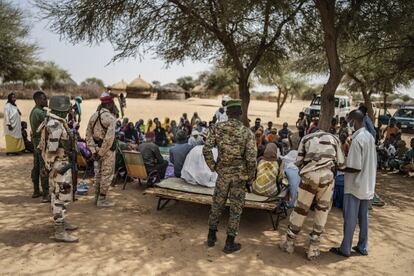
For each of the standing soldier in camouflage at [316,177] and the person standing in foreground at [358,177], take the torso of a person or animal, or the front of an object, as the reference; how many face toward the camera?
0

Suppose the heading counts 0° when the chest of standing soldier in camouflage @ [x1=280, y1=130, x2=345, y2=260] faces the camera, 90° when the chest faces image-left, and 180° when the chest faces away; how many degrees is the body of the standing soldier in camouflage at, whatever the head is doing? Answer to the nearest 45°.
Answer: approximately 180°

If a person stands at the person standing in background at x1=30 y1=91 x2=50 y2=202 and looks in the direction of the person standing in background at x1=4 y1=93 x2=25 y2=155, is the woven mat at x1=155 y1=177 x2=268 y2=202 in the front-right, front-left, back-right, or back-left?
back-right

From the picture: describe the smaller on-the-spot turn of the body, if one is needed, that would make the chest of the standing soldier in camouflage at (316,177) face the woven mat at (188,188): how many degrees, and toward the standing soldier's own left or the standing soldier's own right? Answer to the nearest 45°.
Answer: approximately 45° to the standing soldier's own left

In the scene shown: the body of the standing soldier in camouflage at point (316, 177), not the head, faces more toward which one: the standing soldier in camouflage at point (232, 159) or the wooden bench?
the wooden bench

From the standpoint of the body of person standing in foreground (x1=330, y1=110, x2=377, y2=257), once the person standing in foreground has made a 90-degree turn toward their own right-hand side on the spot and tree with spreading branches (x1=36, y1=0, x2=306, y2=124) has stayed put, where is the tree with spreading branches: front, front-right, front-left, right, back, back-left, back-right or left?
left

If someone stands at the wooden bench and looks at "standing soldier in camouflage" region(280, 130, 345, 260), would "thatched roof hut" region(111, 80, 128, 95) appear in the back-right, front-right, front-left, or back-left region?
back-left

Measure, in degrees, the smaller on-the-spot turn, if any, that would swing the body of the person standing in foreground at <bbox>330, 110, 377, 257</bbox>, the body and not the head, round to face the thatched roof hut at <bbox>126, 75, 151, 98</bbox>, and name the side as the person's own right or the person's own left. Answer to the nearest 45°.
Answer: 0° — they already face it

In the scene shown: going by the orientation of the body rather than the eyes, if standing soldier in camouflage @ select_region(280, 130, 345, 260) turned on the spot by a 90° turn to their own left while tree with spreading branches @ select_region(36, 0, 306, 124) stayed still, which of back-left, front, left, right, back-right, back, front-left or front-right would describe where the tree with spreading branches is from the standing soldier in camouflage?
front-right

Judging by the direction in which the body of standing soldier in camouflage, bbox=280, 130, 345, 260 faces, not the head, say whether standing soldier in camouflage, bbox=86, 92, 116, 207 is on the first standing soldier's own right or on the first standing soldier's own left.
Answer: on the first standing soldier's own left

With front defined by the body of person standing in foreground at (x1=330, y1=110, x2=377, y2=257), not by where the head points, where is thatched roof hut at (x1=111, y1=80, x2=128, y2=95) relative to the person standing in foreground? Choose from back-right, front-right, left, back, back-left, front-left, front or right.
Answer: front

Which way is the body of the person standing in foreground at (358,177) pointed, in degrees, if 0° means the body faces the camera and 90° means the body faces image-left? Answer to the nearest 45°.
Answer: approximately 135°

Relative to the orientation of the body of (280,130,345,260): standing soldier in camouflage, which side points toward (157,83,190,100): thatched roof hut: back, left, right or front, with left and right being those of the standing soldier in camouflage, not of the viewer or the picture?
front

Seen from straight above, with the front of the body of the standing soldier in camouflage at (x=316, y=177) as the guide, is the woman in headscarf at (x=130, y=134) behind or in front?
in front
